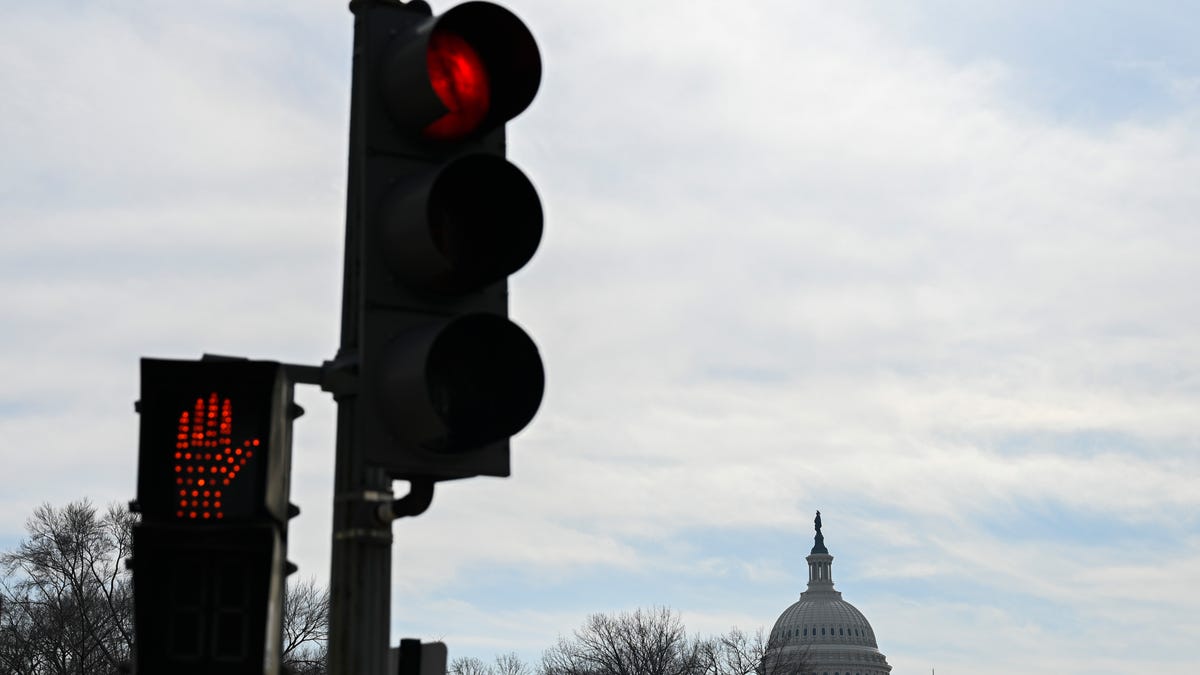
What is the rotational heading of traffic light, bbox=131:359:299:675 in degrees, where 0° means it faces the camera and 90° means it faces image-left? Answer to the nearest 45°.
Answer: approximately 0°
